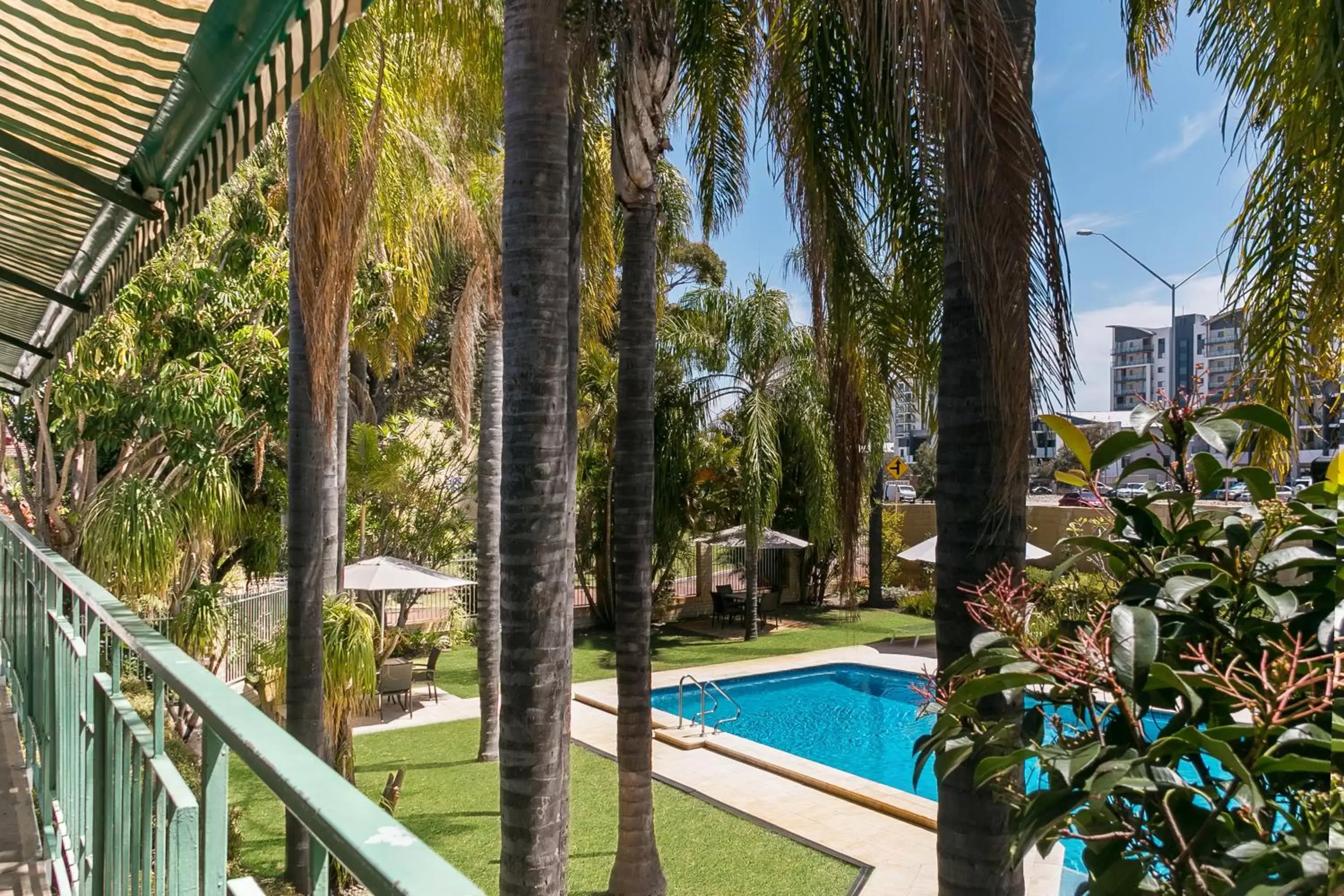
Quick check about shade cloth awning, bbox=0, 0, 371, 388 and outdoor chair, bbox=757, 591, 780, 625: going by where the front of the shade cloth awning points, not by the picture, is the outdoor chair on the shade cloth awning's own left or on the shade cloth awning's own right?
on the shade cloth awning's own left

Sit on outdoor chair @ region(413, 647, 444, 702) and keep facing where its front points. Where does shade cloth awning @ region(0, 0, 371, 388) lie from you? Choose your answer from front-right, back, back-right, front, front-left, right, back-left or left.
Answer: left

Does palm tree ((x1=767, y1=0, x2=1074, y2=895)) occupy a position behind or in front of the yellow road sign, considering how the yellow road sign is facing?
in front

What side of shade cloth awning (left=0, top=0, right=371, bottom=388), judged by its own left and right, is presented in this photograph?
right

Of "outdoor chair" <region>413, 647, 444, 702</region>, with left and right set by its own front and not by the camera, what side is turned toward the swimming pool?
back

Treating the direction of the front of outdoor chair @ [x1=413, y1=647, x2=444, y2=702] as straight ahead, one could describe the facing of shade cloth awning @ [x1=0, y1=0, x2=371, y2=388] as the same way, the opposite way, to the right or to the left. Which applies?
the opposite way

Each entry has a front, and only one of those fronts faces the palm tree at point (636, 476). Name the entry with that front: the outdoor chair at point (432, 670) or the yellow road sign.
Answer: the yellow road sign

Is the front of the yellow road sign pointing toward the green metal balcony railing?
yes

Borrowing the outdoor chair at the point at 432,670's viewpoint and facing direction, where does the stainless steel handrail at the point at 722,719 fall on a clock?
The stainless steel handrail is roughly at 7 o'clock from the outdoor chair.

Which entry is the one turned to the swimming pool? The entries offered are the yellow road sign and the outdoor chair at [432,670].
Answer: the yellow road sign

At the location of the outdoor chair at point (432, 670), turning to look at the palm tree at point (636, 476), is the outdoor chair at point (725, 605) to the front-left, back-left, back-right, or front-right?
back-left

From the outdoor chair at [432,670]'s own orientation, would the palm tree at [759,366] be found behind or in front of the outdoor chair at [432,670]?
behind

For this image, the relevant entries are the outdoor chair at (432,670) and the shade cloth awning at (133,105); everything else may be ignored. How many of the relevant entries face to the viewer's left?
1

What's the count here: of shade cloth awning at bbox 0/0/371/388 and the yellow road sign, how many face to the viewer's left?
0

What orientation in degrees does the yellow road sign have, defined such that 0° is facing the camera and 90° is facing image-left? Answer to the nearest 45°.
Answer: approximately 0°

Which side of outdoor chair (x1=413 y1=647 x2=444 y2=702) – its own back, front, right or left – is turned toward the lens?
left

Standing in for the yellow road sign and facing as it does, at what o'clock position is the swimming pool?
The swimming pool is roughly at 12 o'clock from the yellow road sign.
